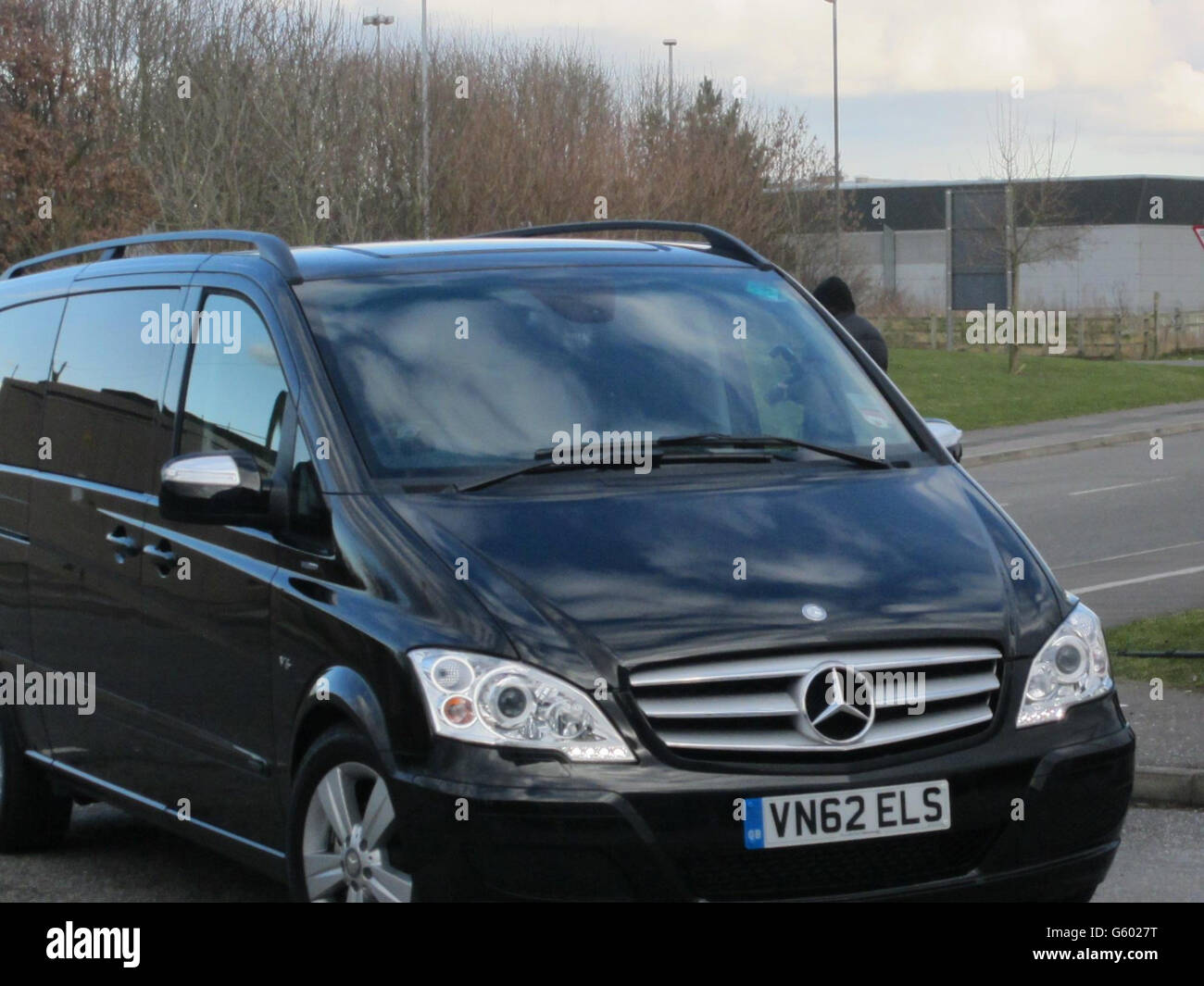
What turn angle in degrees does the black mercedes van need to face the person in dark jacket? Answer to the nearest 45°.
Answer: approximately 135° to its left

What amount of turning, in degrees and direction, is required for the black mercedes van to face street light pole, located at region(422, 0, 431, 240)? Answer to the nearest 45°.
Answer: approximately 135° to its left

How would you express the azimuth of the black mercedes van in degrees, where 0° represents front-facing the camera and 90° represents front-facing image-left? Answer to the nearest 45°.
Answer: approximately 315°
